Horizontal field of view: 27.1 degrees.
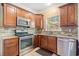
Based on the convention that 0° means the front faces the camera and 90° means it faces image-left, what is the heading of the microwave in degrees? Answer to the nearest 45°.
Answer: approximately 315°

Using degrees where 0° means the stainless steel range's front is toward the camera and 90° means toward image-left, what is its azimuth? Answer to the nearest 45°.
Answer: approximately 315°
